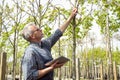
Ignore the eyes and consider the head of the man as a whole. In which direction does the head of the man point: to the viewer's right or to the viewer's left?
to the viewer's right

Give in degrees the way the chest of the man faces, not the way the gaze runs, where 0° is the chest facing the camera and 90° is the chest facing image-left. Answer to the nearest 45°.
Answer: approximately 270°
